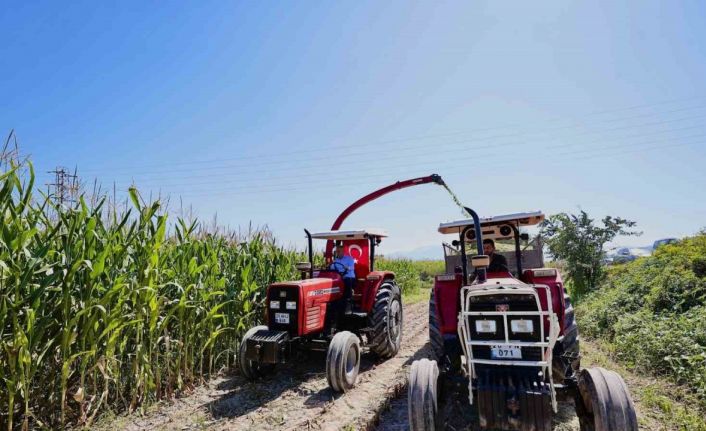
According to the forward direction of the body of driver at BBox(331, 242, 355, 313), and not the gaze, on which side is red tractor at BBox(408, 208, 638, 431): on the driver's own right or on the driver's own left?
on the driver's own left

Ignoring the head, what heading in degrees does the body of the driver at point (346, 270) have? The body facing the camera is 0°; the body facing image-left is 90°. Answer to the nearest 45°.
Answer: approximately 45°

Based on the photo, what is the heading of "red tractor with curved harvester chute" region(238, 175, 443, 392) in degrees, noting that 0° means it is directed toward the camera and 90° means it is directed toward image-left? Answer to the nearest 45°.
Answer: approximately 45°

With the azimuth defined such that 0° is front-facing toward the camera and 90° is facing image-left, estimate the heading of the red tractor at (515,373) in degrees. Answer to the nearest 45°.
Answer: approximately 0°

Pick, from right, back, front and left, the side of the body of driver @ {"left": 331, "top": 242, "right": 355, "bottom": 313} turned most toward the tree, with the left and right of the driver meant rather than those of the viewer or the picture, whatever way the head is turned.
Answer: back

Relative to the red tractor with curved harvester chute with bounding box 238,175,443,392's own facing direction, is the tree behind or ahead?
behind

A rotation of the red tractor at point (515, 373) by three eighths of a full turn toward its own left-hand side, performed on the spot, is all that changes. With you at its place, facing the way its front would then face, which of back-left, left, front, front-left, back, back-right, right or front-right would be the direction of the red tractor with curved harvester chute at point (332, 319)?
left

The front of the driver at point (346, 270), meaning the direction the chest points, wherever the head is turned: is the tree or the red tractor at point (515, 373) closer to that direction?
the red tractor
